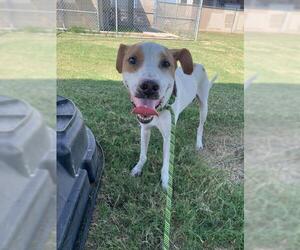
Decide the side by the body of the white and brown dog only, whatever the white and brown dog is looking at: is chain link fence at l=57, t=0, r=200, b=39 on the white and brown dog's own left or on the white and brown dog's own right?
on the white and brown dog's own right

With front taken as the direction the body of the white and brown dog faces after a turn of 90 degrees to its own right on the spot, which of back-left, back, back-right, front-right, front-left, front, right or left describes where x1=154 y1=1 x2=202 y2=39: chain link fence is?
front-right
